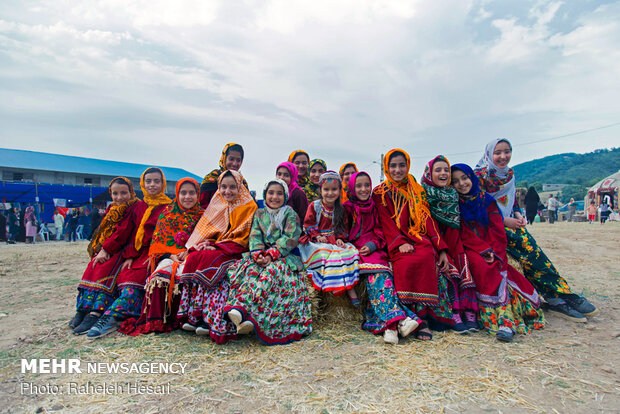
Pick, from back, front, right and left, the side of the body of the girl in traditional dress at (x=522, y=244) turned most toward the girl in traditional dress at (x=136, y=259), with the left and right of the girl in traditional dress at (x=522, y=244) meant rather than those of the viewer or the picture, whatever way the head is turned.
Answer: right

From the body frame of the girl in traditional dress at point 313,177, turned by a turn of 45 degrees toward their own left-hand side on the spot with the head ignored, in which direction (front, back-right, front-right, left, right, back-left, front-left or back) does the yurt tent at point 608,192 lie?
left

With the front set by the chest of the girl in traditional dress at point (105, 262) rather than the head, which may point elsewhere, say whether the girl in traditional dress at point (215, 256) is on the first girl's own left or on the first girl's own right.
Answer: on the first girl's own left

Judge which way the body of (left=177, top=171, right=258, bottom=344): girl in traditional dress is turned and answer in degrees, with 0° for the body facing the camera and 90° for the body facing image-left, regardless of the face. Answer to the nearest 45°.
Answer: approximately 45°

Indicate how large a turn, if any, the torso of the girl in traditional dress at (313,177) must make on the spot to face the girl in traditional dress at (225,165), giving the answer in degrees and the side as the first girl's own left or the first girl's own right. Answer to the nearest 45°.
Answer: approximately 45° to the first girl's own right
